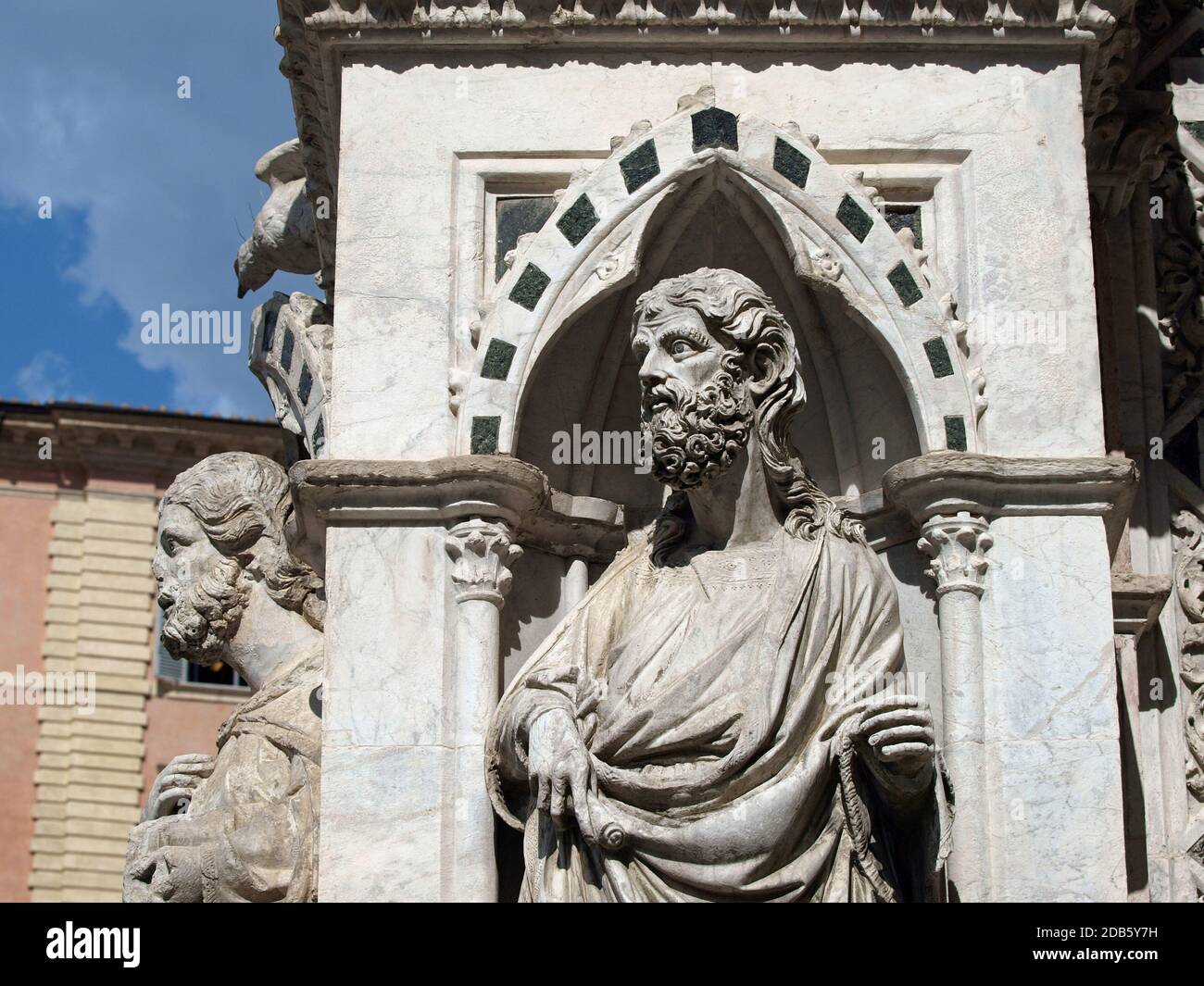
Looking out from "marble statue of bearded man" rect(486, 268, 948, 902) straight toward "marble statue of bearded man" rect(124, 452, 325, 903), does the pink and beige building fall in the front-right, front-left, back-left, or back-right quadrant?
front-right

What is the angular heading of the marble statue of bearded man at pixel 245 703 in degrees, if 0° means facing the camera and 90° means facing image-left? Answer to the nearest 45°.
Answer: approximately 90°

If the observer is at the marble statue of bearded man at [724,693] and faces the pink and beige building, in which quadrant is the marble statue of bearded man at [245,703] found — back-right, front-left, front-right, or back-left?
front-left

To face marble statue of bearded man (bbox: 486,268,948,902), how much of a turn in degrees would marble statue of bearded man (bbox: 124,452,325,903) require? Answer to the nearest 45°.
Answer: approximately 135° to its left

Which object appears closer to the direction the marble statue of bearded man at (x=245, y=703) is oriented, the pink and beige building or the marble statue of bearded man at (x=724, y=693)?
the pink and beige building

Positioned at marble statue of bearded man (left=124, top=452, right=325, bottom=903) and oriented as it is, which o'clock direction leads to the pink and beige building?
The pink and beige building is roughly at 3 o'clock from the marble statue of bearded man.
